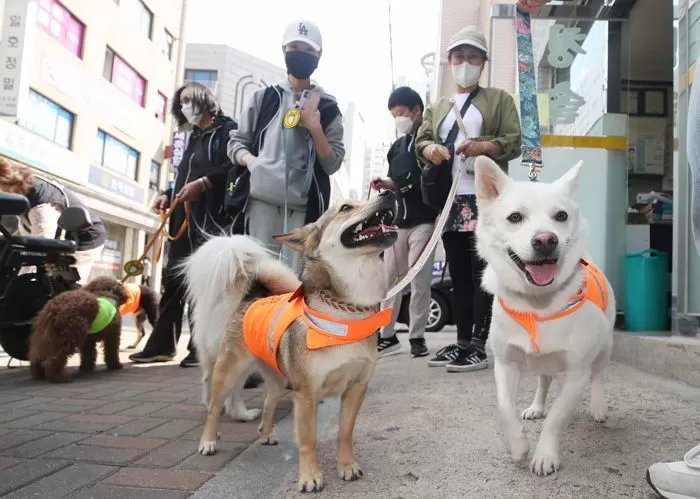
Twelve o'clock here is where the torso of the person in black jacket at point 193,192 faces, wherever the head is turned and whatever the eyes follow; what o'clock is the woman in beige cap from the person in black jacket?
The woman in beige cap is roughly at 9 o'clock from the person in black jacket.

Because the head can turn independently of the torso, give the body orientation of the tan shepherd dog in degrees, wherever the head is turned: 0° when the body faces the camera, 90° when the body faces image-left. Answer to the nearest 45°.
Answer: approximately 315°

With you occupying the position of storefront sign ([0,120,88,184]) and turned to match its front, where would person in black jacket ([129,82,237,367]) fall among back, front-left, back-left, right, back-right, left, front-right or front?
front-right

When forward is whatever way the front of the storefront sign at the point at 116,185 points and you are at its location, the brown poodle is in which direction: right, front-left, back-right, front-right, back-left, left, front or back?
front-right

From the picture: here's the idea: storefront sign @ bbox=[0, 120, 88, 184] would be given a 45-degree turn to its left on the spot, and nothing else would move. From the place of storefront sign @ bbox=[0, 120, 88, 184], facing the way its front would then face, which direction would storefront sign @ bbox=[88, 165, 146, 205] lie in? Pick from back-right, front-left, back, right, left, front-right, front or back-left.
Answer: front-left

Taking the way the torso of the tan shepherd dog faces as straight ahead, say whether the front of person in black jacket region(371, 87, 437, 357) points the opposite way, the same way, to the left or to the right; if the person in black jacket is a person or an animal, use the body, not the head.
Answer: to the right

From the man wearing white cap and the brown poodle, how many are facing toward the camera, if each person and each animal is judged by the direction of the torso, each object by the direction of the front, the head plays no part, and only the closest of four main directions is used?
1

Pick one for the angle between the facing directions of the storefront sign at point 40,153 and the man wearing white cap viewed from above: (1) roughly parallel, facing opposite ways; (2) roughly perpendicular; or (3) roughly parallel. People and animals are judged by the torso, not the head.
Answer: roughly perpendicular

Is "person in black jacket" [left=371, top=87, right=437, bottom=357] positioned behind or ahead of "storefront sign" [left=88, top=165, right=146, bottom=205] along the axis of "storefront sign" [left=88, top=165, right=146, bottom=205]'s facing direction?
ahead

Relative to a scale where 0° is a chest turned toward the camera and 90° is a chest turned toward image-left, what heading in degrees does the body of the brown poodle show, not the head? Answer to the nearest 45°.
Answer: approximately 225°

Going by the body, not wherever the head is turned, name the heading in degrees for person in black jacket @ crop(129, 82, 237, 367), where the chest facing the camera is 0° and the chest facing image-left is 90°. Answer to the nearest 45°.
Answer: approximately 45°
